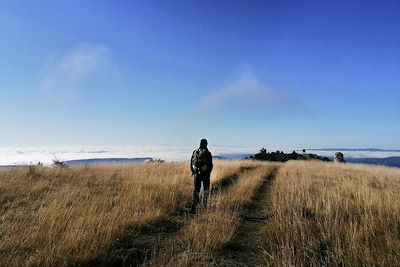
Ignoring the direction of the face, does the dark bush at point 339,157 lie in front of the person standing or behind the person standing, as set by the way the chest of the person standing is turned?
in front

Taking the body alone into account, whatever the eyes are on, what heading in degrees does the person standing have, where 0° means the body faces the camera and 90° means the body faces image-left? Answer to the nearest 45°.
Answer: approximately 180°
